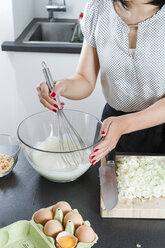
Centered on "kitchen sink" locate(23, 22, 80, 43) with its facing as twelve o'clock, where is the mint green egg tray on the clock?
The mint green egg tray is roughly at 12 o'clock from the kitchen sink.

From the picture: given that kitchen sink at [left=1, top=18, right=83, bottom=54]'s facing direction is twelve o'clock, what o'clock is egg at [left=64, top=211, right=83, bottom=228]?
The egg is roughly at 12 o'clock from the kitchen sink.

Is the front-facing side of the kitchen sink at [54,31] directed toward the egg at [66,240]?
yes

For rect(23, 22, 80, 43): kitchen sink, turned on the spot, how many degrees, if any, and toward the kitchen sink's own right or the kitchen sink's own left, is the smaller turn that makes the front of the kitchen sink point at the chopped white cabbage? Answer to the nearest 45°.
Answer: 0° — it already faces it

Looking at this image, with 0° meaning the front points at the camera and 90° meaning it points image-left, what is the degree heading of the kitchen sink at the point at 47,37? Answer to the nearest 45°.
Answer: approximately 0°

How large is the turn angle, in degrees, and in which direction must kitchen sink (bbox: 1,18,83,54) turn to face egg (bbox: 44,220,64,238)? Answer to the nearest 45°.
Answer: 0° — it already faces it

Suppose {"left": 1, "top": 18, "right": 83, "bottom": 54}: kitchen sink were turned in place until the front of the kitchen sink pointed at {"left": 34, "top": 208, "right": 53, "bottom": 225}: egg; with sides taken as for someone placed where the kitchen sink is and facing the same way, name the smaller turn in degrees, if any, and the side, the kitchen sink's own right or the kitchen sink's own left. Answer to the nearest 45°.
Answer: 0° — it already faces it

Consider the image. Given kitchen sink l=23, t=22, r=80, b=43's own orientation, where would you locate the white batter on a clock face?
The white batter is roughly at 12 o'clock from the kitchen sink.

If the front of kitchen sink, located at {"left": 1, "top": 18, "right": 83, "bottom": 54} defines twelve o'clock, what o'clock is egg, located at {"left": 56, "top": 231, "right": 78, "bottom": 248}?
The egg is roughly at 12 o'clock from the kitchen sink.

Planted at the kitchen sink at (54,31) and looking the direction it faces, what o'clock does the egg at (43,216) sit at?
The egg is roughly at 12 o'clock from the kitchen sink.

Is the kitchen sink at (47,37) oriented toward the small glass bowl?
yes
